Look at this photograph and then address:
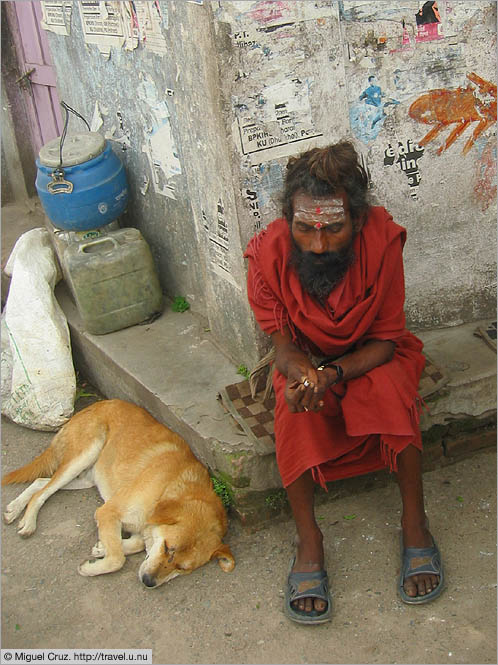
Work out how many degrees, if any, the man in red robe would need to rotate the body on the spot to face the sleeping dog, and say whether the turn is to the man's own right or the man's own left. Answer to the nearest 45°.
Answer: approximately 90° to the man's own right

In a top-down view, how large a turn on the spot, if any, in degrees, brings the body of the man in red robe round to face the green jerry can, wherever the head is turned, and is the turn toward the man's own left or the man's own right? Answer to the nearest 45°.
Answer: approximately 135° to the man's own right

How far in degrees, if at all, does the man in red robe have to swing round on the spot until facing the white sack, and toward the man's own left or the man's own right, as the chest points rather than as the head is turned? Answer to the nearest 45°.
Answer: approximately 135° to the man's own right

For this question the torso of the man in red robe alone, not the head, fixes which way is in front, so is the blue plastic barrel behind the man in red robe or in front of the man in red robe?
behind

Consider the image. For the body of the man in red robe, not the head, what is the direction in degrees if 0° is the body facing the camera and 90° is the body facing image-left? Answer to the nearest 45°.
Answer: approximately 0°
